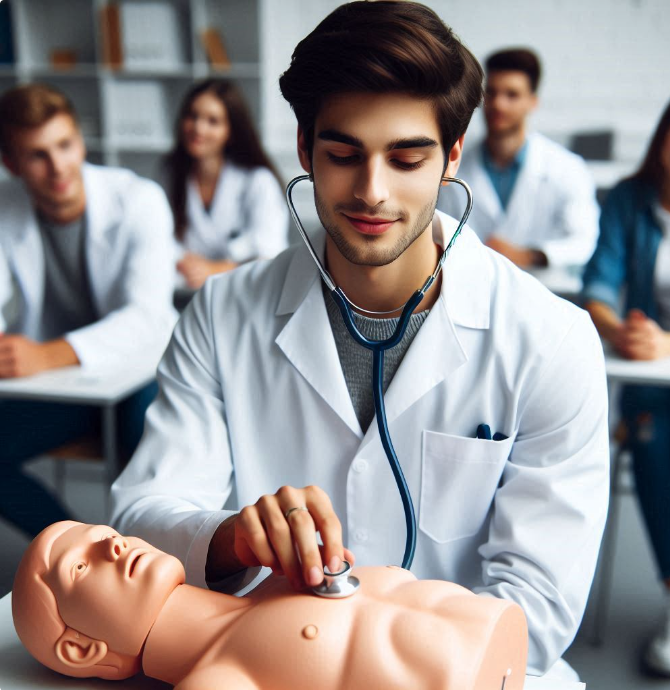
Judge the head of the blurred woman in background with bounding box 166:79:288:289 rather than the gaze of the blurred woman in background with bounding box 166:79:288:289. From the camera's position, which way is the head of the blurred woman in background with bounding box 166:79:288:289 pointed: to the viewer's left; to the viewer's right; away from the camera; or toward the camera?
toward the camera

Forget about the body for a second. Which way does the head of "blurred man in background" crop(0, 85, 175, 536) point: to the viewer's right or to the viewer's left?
to the viewer's right

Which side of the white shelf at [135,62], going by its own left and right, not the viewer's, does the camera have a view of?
front

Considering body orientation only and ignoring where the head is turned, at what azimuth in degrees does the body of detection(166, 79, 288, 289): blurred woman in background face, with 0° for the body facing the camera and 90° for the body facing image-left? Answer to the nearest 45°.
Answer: approximately 45°

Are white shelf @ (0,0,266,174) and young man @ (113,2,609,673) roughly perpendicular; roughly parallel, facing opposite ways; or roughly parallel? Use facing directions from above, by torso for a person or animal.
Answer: roughly parallel

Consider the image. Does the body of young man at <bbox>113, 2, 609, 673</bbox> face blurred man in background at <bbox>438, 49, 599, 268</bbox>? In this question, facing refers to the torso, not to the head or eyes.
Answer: no

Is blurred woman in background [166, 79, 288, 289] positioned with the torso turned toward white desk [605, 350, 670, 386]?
no

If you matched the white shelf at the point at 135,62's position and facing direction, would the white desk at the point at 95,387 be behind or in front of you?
in front

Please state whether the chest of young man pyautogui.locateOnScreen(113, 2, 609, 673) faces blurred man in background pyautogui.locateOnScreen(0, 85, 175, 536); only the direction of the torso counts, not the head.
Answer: no

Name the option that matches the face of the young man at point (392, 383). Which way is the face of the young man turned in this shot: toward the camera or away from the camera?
toward the camera

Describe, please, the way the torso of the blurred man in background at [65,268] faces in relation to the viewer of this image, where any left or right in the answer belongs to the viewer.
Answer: facing the viewer

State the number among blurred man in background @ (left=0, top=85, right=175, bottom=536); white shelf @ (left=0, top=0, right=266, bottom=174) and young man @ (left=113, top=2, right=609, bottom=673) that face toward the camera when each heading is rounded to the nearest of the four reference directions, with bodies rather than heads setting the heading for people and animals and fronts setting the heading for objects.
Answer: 3

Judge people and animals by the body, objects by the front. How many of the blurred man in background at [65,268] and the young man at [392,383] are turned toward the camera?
2

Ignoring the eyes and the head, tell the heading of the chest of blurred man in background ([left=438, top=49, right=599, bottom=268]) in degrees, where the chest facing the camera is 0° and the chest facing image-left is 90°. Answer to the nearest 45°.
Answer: approximately 45°

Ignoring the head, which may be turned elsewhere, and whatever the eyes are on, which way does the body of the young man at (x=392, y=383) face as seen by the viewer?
toward the camera

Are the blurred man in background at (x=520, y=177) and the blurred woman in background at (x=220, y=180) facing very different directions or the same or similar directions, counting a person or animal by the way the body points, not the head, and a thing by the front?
same or similar directions

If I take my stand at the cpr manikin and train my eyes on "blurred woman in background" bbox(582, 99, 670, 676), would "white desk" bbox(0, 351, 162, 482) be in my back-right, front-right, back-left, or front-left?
front-left
